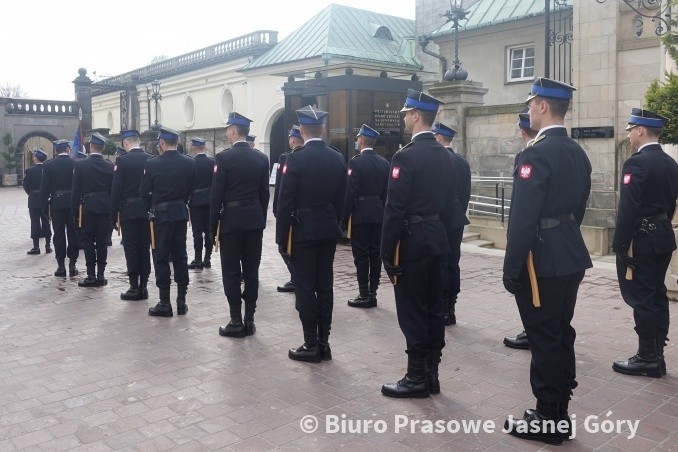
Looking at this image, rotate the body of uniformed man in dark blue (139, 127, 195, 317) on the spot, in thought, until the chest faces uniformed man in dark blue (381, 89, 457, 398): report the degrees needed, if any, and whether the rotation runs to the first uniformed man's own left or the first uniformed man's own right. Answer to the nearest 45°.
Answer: approximately 180°

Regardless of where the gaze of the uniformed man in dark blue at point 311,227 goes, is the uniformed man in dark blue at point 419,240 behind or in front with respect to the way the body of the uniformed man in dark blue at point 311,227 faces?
behind

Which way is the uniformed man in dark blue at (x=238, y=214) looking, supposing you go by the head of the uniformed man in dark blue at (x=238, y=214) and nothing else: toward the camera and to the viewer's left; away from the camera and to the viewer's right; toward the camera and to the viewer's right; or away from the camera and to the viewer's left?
away from the camera and to the viewer's left

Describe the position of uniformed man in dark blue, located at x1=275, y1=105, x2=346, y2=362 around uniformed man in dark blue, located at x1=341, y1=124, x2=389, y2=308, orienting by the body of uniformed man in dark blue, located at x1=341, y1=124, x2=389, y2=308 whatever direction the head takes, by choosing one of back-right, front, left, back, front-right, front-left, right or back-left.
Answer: back-left

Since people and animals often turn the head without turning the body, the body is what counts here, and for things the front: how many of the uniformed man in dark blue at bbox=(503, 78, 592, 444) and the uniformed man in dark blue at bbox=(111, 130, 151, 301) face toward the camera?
0

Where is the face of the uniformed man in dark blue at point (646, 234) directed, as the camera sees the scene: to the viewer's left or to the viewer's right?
to the viewer's left

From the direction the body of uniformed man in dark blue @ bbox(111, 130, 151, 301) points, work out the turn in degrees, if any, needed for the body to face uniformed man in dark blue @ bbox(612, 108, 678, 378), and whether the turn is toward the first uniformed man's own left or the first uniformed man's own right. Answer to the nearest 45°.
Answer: approximately 180°

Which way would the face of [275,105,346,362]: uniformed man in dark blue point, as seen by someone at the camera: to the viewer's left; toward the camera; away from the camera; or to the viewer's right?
away from the camera

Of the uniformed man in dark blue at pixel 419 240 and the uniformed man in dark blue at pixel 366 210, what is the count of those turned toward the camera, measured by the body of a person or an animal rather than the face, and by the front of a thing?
0

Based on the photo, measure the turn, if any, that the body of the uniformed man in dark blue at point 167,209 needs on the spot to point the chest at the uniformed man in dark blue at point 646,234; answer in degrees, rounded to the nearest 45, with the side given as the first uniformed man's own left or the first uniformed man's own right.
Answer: approximately 180°

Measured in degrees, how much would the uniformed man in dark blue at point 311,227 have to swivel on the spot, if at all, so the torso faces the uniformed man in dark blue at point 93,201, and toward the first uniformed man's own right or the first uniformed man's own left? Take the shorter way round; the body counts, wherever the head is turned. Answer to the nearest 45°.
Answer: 0° — they already face them

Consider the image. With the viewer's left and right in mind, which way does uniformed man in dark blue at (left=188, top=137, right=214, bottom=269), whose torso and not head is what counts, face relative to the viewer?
facing away from the viewer and to the left of the viewer

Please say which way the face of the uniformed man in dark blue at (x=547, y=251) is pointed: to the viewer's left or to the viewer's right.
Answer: to the viewer's left

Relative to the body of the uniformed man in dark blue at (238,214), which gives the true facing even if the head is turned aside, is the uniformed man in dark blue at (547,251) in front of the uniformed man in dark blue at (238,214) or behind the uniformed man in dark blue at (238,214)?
behind

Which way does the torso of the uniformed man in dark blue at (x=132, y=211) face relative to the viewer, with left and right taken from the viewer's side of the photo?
facing away from the viewer and to the left of the viewer
